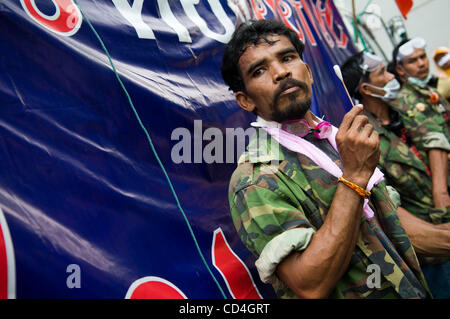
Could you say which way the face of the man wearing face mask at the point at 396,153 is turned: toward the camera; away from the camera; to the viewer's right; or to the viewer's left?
to the viewer's right

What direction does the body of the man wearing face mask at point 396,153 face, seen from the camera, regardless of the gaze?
to the viewer's right

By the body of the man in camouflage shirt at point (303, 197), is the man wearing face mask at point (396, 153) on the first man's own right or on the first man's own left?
on the first man's own left

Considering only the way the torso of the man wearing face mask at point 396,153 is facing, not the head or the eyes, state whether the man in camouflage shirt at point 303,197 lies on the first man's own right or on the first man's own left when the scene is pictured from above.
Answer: on the first man's own right

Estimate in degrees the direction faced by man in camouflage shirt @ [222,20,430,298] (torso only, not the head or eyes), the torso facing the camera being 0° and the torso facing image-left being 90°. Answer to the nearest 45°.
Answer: approximately 315°

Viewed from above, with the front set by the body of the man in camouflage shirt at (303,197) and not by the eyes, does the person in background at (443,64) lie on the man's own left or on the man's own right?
on the man's own left

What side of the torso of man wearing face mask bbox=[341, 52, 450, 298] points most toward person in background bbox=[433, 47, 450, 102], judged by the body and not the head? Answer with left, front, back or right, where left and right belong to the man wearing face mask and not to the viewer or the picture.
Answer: left
